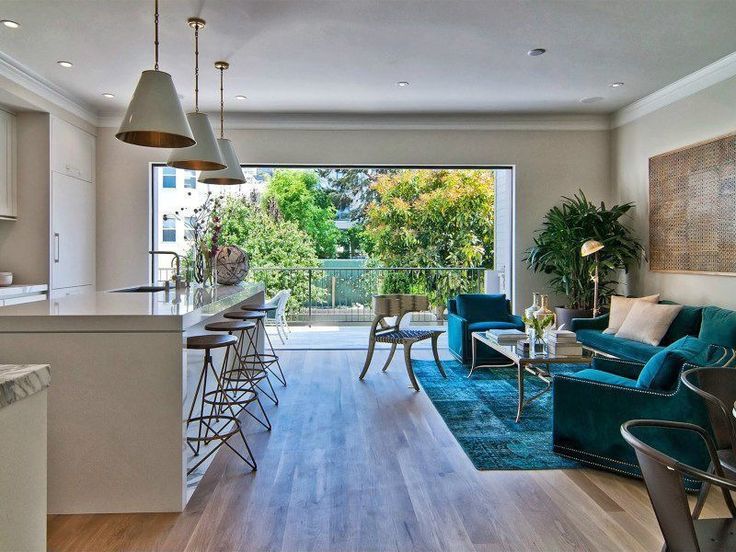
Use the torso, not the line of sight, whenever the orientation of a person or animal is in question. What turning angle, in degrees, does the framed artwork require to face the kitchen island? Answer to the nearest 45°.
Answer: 0° — it already faces it

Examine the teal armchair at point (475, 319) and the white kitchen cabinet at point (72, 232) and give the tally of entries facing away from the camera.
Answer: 0

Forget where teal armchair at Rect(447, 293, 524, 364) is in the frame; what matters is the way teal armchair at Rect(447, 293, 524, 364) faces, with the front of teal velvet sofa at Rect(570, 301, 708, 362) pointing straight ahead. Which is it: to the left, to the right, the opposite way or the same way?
to the left

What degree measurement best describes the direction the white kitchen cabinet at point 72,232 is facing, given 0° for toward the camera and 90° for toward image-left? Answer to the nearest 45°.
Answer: approximately 315°

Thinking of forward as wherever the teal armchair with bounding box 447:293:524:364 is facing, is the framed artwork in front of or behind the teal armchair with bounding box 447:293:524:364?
in front

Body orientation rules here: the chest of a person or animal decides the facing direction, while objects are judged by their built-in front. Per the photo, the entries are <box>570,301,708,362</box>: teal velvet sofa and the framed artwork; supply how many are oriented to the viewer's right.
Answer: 0

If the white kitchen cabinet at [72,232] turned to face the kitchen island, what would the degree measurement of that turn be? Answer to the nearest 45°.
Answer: approximately 45° to its right

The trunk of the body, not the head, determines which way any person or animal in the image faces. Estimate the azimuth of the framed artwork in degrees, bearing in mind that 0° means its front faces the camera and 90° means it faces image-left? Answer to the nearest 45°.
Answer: approximately 45°

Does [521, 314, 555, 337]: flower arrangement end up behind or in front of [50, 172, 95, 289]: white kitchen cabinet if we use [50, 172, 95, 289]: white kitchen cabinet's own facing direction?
in front

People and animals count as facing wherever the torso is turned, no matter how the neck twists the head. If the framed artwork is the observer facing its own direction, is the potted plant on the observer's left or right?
on its right

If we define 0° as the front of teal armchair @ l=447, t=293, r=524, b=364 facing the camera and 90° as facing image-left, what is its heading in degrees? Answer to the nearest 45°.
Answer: approximately 315°
